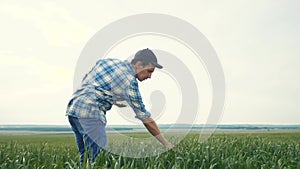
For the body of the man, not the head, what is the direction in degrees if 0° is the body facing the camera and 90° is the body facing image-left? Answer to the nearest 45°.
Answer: approximately 270°
